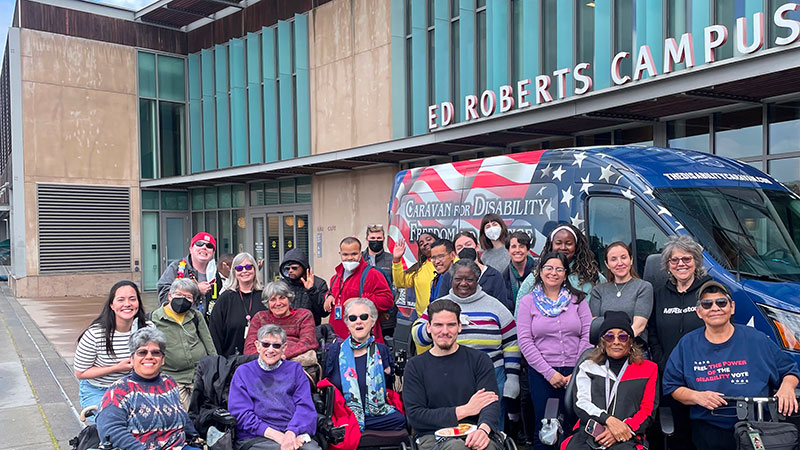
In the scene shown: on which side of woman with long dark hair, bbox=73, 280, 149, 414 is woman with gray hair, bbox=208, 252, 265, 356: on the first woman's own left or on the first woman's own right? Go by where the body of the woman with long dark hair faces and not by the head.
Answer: on the first woman's own left

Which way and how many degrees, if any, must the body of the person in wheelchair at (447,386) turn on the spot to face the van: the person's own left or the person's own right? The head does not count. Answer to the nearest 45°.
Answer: approximately 135° to the person's own left

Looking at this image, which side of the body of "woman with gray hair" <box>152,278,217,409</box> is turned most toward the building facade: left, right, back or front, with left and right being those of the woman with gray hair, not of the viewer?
back

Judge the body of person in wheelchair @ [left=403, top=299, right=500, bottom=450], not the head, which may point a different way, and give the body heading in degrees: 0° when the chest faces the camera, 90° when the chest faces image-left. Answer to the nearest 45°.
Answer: approximately 0°

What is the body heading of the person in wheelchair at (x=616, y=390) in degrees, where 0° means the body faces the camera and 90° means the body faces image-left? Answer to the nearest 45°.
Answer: approximately 0°
